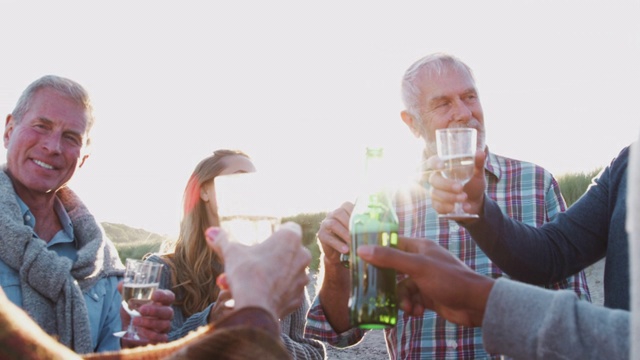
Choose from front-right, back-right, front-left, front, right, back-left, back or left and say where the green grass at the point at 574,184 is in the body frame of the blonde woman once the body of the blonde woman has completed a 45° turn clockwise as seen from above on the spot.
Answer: back-left

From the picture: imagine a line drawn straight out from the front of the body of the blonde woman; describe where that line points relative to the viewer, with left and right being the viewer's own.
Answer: facing the viewer and to the right of the viewer

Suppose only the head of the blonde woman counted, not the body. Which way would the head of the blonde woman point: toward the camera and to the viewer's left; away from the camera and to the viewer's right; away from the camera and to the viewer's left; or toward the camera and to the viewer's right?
toward the camera and to the viewer's right
